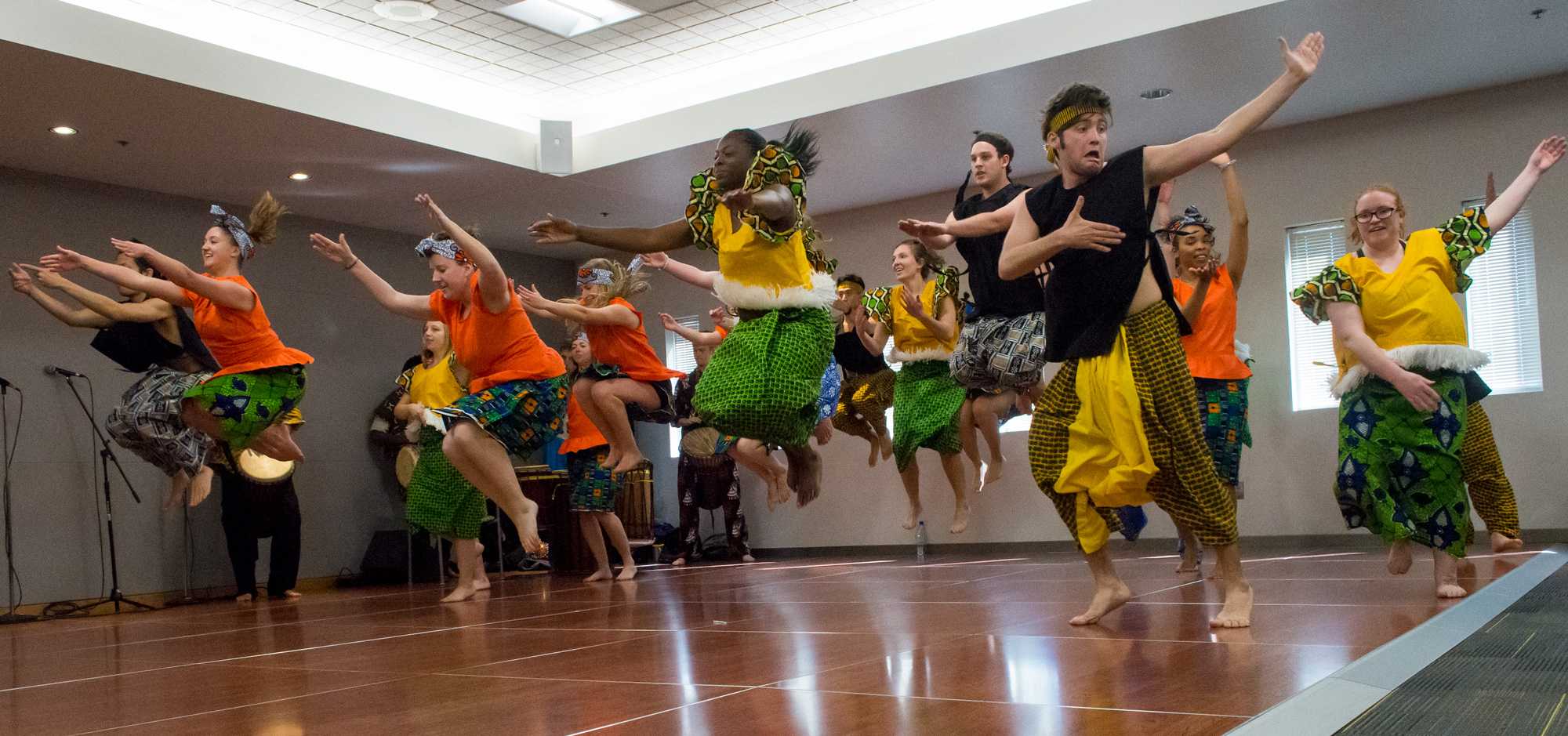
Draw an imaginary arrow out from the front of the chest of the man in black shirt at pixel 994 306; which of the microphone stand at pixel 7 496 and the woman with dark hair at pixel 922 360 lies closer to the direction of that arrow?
the microphone stand

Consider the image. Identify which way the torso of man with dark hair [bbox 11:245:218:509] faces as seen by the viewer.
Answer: to the viewer's left

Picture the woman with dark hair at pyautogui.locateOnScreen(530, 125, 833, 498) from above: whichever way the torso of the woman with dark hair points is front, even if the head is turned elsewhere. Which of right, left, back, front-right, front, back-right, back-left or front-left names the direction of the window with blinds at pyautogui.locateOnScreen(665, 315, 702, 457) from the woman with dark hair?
back-right

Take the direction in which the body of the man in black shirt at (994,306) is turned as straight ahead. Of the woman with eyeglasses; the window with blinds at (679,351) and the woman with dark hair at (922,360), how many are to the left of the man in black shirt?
1

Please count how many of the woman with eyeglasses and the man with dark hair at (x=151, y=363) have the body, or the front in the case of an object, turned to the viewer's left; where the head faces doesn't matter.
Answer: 1

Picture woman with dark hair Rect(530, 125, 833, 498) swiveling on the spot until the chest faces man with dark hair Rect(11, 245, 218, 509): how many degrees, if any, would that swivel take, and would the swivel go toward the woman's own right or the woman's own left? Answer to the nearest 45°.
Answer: approximately 90° to the woman's own right

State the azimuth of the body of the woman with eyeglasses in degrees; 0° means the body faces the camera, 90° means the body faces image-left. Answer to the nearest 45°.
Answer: approximately 0°
